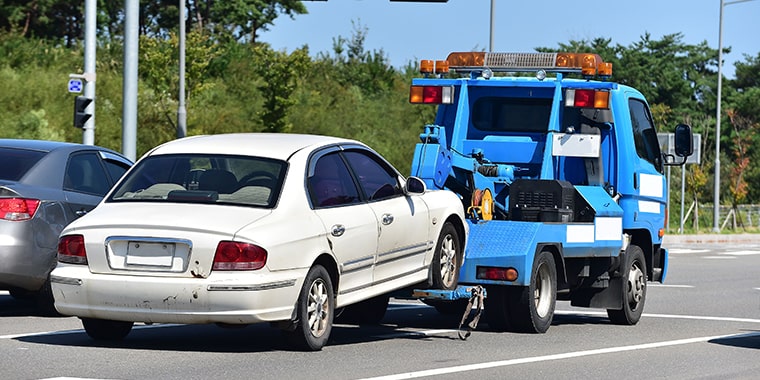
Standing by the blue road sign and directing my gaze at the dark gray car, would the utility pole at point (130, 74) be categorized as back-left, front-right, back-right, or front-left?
front-left

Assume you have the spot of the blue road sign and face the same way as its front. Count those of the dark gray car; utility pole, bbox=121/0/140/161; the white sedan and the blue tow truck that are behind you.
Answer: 0

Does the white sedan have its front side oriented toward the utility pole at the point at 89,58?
no

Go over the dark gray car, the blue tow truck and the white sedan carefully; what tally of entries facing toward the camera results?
0

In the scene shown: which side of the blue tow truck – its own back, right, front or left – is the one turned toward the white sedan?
back

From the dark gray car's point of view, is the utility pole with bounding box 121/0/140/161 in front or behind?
in front

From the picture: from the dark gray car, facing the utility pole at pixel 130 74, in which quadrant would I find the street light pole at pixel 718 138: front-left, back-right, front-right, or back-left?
front-right

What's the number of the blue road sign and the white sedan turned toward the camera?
1

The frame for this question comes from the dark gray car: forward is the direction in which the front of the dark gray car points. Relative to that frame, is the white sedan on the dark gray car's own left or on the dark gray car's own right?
on the dark gray car's own right

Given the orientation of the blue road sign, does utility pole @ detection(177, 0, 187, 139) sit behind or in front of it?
behind

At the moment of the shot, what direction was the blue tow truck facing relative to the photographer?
facing away from the viewer and to the right of the viewer

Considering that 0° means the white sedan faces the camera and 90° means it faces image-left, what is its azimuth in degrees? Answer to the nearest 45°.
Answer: approximately 225°

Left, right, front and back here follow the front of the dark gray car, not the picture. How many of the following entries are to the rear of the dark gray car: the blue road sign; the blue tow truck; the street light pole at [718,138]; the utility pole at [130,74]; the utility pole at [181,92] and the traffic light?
0

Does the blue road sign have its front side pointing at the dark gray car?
yes

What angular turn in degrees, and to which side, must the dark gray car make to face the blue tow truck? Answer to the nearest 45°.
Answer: approximately 45° to its right

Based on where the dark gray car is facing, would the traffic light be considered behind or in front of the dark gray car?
in front

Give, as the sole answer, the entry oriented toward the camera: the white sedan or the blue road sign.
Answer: the blue road sign

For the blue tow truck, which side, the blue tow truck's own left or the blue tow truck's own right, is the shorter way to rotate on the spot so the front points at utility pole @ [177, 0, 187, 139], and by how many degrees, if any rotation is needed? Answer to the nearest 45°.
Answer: approximately 90° to the blue tow truck's own left

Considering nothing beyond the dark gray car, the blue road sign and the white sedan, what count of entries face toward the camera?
1

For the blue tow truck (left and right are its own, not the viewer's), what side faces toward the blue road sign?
left

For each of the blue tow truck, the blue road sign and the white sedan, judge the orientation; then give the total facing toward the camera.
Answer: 1

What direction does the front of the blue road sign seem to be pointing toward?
toward the camera
